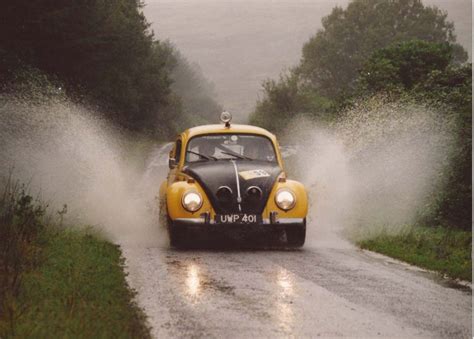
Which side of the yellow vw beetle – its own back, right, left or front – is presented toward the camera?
front

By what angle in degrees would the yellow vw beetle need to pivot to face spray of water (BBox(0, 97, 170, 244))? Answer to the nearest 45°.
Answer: approximately 135° to its right

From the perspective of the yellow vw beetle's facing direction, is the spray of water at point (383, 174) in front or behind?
behind
